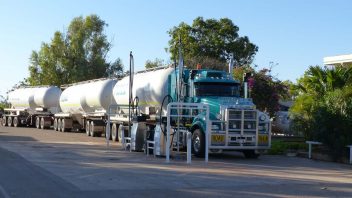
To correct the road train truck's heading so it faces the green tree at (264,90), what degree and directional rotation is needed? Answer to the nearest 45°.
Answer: approximately 135° to its left

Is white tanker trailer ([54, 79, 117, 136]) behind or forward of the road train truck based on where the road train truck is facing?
behind

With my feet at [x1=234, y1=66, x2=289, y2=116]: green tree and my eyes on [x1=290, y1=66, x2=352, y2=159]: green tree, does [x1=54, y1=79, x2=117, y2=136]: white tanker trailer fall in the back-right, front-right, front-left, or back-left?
back-right

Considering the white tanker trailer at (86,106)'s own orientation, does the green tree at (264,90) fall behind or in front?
in front

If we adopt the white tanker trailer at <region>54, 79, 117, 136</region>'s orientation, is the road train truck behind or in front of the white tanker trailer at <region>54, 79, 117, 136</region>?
in front

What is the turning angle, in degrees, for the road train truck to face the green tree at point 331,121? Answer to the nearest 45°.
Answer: approximately 45° to its left
